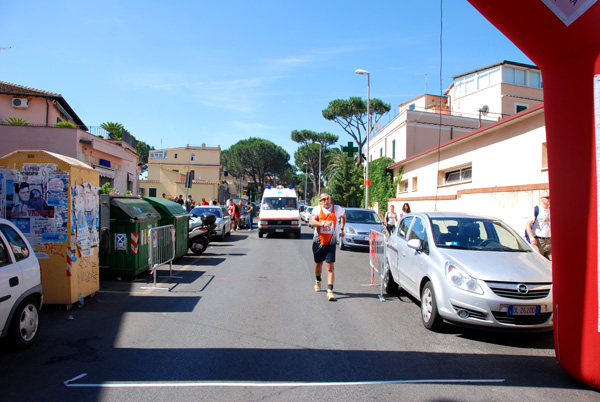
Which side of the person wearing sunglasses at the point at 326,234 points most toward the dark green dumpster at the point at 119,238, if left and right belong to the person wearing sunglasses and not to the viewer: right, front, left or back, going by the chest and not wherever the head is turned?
right

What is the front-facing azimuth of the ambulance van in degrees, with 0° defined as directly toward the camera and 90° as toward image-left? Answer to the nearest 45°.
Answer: approximately 0°

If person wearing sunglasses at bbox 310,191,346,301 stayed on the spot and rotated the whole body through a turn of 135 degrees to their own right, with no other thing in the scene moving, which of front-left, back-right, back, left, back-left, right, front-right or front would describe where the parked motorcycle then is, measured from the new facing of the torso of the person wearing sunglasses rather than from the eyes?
front

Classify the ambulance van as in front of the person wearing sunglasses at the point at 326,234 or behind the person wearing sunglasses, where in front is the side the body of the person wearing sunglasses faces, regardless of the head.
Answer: behind

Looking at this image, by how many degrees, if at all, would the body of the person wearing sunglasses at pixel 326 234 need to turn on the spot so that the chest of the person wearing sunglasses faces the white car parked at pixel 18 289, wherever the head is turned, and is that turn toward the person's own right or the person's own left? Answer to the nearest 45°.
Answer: approximately 45° to the person's own right
